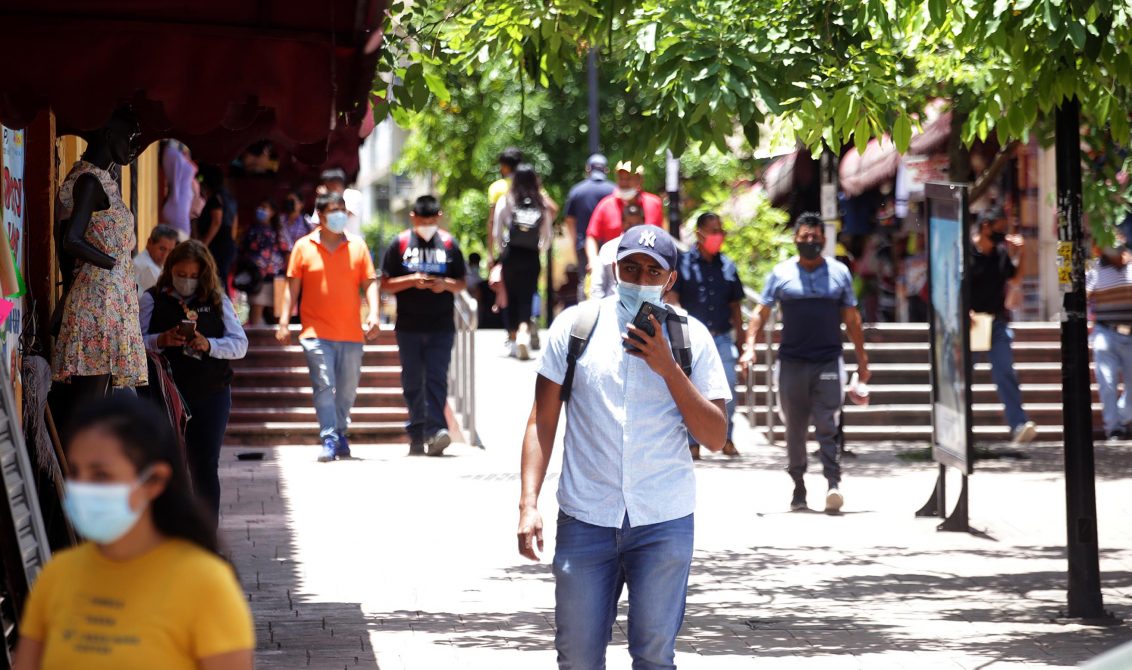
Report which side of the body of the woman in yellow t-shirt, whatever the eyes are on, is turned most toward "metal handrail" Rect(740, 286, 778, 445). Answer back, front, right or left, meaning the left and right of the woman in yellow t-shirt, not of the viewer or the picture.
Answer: back

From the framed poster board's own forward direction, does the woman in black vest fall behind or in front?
in front

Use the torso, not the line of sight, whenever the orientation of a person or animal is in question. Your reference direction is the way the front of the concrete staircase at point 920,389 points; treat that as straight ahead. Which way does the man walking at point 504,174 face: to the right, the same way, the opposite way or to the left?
the opposite way

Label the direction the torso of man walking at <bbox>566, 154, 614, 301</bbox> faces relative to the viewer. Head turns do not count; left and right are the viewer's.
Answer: facing away from the viewer

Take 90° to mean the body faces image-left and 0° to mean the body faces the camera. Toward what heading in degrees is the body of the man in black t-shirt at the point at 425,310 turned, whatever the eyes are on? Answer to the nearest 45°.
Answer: approximately 0°

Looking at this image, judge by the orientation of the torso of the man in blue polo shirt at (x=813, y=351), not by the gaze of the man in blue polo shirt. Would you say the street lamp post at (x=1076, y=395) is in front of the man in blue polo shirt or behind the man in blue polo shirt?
in front

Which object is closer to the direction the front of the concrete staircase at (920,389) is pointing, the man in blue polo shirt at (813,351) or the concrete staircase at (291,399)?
the man in blue polo shirt

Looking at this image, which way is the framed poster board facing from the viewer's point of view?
to the viewer's left

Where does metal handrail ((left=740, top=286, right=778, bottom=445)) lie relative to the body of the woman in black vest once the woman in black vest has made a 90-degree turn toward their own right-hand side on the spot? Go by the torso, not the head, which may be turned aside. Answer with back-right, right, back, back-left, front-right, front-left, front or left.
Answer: back-right

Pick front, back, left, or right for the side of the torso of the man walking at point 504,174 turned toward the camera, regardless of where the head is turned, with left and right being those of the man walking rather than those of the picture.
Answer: back

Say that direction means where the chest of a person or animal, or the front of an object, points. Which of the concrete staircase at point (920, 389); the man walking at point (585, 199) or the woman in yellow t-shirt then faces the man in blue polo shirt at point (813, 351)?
the concrete staircase

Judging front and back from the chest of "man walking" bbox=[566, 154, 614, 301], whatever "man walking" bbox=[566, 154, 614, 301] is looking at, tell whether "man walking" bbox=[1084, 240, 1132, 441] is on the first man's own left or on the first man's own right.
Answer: on the first man's own right

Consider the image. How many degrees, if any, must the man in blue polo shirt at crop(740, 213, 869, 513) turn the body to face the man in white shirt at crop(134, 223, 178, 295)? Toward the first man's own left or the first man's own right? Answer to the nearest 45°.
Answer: approximately 45° to the first man's own right

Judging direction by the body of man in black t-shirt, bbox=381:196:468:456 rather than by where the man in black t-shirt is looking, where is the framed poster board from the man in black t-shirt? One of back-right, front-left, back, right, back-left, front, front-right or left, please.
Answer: front-left
